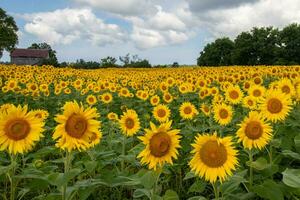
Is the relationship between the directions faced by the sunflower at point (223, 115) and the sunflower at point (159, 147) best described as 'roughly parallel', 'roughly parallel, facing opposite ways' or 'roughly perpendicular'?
roughly parallel

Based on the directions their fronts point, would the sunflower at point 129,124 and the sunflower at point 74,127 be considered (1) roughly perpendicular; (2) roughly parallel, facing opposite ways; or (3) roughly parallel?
roughly parallel

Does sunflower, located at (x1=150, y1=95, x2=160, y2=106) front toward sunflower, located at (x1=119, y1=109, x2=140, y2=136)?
yes

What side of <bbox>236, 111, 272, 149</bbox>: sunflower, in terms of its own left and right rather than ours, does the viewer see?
front

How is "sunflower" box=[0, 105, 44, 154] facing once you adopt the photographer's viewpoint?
facing the viewer

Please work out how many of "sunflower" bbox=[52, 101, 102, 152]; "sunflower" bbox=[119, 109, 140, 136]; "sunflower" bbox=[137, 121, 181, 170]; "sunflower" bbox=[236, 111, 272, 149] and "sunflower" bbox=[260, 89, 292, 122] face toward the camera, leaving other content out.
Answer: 5

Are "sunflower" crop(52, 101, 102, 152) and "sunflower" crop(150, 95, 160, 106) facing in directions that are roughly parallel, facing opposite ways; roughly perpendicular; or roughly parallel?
roughly parallel

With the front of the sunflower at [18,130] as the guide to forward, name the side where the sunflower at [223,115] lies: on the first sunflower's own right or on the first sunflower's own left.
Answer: on the first sunflower's own left

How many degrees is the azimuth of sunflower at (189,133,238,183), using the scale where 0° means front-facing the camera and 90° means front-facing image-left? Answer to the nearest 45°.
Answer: approximately 0°

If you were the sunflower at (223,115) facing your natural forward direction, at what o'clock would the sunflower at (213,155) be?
the sunflower at (213,155) is roughly at 12 o'clock from the sunflower at (223,115).

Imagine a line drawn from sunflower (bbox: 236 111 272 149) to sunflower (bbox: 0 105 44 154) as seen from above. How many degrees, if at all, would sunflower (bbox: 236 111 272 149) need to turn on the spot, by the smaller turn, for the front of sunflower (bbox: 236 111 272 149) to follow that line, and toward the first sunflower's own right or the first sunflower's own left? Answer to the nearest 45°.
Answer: approximately 45° to the first sunflower's own right

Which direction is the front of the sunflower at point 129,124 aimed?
toward the camera
